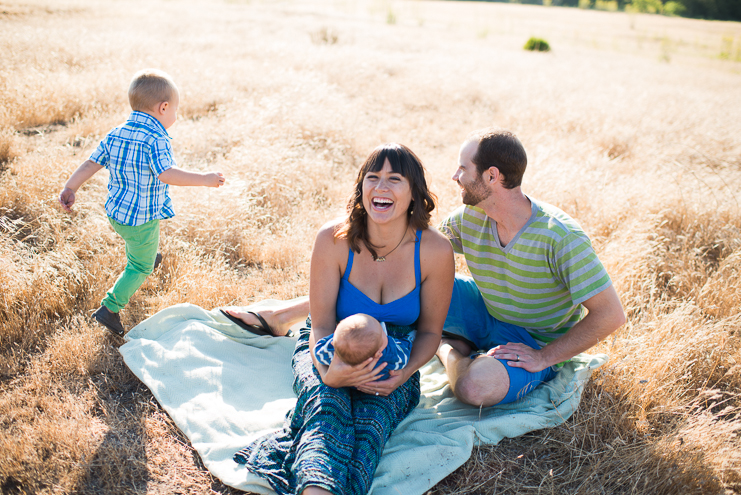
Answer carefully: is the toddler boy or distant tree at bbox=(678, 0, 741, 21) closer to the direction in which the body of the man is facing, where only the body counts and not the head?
the toddler boy

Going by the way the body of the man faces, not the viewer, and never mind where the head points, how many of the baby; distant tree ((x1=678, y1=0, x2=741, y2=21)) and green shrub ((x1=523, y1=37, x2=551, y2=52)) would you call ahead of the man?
1

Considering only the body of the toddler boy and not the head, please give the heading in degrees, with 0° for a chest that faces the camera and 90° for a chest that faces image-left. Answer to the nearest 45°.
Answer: approximately 225°

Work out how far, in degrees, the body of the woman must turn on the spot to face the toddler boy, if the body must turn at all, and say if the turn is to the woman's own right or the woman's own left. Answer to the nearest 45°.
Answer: approximately 135° to the woman's own right

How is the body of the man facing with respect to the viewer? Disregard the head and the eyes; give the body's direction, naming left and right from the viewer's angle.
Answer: facing the viewer and to the left of the viewer

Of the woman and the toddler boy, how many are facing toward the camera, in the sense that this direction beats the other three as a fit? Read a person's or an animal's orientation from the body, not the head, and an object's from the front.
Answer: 1

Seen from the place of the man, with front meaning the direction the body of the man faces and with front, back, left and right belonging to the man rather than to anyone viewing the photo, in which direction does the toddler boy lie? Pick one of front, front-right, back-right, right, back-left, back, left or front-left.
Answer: front-right

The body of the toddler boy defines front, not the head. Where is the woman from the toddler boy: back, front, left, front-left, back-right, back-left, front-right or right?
right

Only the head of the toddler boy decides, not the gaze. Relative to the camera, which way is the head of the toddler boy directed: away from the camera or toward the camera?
away from the camera

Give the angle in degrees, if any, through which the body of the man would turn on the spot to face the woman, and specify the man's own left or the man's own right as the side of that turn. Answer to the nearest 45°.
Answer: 0° — they already face them

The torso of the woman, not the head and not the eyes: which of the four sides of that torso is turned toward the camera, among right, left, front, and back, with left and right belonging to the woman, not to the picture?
front
